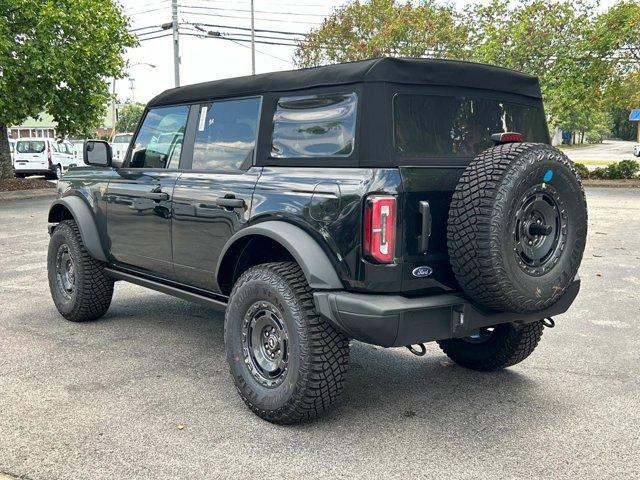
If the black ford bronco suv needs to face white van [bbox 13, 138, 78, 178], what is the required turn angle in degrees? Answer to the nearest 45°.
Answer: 0° — it already faces it

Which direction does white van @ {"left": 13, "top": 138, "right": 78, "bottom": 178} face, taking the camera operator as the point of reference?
facing away from the viewer and to the right of the viewer

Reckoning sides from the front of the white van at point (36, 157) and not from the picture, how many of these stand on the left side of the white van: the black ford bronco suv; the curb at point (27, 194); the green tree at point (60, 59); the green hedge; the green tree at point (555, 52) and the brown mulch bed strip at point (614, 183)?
0

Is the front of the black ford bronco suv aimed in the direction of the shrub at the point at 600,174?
no

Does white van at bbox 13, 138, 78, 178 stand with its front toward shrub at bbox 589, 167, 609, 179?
no

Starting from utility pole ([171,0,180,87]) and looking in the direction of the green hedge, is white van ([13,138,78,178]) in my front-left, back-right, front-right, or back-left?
back-right

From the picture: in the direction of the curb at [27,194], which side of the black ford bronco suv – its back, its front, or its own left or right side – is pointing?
front

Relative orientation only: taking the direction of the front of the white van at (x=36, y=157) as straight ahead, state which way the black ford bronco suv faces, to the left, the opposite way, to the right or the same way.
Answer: to the left

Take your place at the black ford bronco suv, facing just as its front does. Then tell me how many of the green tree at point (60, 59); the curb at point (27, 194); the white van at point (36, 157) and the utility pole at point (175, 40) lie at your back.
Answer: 0

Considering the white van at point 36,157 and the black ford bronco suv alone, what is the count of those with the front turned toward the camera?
0

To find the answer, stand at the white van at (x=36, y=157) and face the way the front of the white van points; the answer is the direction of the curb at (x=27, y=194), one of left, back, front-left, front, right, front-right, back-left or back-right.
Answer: back-right

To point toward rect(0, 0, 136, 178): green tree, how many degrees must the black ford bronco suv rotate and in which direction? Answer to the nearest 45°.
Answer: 0° — it already faces it

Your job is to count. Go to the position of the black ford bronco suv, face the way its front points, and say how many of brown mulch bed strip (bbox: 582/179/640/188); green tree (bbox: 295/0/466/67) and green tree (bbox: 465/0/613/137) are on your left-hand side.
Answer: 0

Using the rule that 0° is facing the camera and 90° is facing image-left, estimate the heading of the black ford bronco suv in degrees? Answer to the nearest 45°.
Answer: approximately 135°

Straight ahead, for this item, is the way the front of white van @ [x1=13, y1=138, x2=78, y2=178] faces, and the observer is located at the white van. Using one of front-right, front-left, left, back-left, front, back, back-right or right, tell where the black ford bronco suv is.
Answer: back-right

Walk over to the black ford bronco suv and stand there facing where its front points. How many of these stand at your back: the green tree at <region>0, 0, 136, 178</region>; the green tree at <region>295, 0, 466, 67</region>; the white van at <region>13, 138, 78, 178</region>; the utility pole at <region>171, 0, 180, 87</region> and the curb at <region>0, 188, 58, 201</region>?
0

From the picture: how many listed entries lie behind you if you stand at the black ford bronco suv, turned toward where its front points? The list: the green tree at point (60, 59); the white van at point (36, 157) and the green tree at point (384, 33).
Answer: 0

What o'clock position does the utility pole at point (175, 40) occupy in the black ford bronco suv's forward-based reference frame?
The utility pole is roughly at 1 o'clock from the black ford bronco suv.

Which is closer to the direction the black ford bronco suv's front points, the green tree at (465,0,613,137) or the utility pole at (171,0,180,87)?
the utility pole
